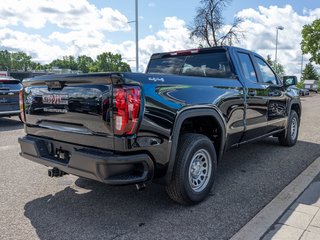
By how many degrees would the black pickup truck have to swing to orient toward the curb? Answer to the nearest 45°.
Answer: approximately 45° to its right

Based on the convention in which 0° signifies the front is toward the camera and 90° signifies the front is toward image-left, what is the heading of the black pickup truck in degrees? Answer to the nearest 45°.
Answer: approximately 225°
